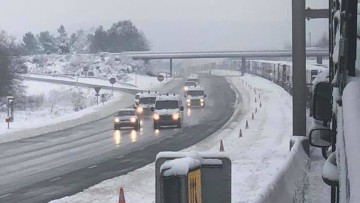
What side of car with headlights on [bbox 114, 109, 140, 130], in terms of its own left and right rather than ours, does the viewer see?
front

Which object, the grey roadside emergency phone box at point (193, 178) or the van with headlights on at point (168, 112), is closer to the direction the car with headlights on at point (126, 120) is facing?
the grey roadside emergency phone box

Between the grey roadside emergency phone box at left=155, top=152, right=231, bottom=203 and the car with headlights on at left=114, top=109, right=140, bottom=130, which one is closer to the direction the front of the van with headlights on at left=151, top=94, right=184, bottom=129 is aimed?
the grey roadside emergency phone box

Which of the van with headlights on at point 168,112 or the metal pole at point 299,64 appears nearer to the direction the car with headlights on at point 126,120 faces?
the metal pole

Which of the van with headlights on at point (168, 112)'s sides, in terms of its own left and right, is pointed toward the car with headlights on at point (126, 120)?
right

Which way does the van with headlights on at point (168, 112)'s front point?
toward the camera

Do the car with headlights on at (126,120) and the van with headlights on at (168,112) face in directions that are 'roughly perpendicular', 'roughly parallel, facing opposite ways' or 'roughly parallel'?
roughly parallel

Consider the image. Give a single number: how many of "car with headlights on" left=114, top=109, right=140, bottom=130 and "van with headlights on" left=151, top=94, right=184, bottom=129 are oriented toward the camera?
2

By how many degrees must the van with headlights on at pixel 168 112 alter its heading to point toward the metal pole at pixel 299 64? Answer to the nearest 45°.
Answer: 0° — it already faces it

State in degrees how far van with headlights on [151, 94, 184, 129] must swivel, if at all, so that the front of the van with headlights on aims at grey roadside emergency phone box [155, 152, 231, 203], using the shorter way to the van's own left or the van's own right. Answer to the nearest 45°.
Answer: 0° — it already faces it

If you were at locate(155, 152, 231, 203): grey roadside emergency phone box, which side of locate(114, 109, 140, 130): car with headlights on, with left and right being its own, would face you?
front
